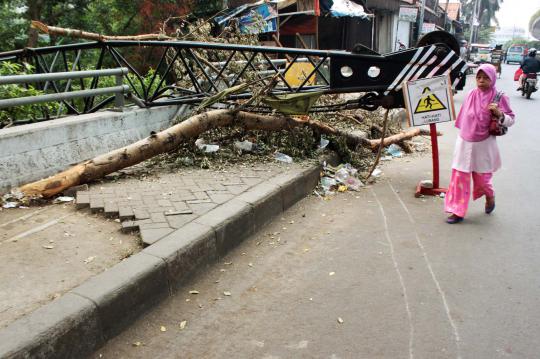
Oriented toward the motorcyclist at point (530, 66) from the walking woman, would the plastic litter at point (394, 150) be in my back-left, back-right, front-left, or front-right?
front-left

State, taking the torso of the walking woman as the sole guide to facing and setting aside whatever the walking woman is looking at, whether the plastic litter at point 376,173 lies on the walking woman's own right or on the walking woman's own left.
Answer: on the walking woman's own right

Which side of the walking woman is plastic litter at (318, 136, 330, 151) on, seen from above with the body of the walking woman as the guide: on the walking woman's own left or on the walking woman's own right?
on the walking woman's own right

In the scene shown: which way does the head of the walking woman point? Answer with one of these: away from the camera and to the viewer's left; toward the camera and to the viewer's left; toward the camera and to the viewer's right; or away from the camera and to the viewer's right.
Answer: toward the camera and to the viewer's left

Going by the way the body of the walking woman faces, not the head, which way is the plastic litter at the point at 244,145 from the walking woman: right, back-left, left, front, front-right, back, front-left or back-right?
front-right

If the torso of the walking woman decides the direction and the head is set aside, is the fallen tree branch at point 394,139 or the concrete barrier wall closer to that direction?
the concrete barrier wall

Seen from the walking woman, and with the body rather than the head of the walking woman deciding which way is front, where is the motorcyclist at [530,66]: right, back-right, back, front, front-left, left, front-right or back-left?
back-right

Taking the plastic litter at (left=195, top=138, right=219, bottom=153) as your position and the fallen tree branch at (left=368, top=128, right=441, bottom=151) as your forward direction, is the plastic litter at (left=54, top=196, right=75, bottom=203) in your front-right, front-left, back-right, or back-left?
back-right

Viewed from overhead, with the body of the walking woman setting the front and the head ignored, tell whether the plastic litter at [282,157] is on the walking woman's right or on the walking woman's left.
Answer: on the walking woman's right

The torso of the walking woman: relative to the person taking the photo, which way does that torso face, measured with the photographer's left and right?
facing the viewer and to the left of the viewer

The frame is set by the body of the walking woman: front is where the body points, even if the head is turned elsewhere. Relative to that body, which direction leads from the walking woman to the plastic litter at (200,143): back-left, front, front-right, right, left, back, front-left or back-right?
front-right

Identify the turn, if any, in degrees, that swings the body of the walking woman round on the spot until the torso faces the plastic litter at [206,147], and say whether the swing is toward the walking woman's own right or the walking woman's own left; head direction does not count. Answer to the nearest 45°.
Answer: approximately 45° to the walking woman's own right

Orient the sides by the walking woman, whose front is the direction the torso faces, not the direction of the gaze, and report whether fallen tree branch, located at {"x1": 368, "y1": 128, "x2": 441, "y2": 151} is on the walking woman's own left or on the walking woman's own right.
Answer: on the walking woman's own right

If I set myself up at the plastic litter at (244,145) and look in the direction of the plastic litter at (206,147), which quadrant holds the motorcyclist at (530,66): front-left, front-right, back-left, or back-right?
back-right
